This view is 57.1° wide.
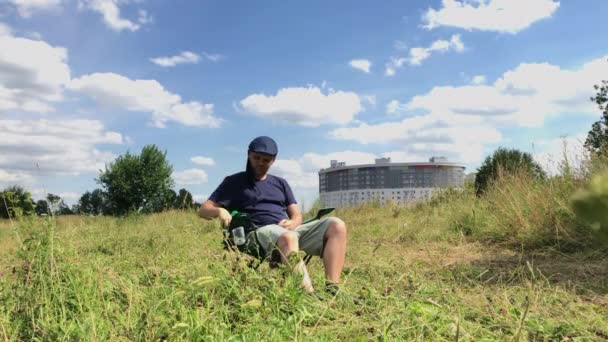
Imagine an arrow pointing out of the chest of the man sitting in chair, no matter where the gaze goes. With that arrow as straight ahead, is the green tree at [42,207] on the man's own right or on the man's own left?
on the man's own right

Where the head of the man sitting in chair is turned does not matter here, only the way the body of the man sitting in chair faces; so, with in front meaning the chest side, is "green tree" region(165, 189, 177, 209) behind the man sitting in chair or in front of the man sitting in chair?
behind

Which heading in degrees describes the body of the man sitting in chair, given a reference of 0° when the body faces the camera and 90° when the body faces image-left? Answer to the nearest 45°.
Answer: approximately 315°
